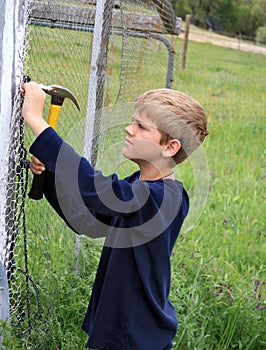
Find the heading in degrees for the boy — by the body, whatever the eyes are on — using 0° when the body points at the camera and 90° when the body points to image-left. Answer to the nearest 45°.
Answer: approximately 90°

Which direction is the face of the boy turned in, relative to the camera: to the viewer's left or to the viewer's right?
to the viewer's left
